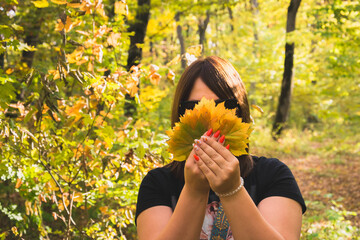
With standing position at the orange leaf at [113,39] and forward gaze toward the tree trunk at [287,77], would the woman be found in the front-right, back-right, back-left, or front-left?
back-right

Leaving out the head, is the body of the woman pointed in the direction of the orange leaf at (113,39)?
no

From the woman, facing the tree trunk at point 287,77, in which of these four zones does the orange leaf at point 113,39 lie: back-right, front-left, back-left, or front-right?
front-left

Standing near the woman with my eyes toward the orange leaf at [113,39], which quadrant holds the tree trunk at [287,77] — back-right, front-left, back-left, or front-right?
front-right

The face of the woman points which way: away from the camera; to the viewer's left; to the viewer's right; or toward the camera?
toward the camera

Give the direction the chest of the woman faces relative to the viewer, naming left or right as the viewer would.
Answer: facing the viewer

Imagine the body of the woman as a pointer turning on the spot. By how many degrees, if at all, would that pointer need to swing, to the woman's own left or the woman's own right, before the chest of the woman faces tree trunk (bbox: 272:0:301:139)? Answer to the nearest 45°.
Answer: approximately 180°
